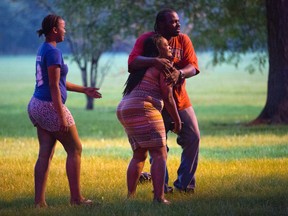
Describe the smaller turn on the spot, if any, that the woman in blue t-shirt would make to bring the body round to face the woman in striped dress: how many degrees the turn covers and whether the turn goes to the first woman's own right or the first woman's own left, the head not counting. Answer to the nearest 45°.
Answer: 0° — they already face them

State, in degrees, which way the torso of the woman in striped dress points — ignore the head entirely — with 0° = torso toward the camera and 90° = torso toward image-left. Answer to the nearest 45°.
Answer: approximately 270°

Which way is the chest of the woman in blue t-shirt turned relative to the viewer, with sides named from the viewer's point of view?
facing to the right of the viewer

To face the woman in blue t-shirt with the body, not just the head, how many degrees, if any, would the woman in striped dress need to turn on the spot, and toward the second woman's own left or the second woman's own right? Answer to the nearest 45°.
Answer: approximately 180°

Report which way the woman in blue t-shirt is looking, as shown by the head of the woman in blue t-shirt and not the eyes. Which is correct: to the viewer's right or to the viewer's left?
to the viewer's right

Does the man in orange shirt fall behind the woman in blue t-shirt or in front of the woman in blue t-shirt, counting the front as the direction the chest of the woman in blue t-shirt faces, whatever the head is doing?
in front
